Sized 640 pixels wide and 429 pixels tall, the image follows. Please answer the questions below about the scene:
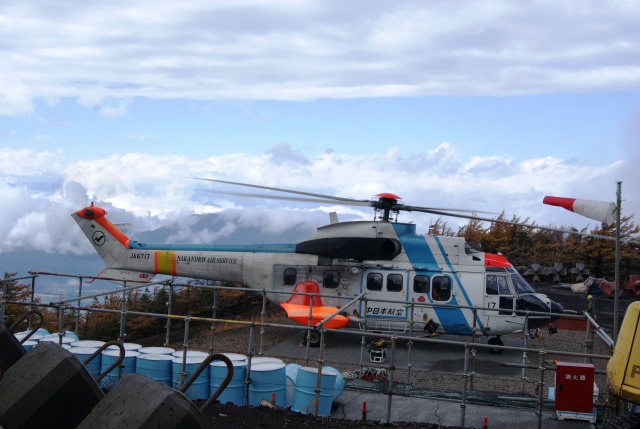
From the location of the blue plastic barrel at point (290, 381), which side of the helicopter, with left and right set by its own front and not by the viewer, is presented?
right

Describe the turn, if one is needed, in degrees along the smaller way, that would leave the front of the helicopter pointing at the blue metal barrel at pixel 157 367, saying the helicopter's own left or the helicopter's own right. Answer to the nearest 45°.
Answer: approximately 135° to the helicopter's own right

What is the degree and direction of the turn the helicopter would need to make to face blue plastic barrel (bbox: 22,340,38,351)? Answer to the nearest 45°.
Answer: approximately 135° to its right

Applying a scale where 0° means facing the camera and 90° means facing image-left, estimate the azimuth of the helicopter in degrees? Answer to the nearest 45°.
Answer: approximately 270°

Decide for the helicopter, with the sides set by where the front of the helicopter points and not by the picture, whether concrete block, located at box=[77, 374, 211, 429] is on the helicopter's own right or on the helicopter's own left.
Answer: on the helicopter's own right

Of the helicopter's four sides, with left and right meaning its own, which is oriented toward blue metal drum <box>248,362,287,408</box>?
right

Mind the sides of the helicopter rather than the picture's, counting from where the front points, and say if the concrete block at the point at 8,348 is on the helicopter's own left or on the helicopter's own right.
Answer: on the helicopter's own right

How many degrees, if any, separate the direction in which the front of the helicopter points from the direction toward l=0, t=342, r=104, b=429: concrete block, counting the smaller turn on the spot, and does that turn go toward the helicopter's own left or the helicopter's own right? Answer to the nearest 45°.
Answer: approximately 135° to the helicopter's own right

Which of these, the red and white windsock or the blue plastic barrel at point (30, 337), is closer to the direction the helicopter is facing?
the red and white windsock

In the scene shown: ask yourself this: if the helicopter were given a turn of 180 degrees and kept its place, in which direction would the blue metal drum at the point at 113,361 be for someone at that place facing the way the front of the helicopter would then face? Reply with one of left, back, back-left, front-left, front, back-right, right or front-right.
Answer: front-left

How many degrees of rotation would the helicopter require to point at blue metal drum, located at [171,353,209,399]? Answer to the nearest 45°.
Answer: approximately 135° to its right
